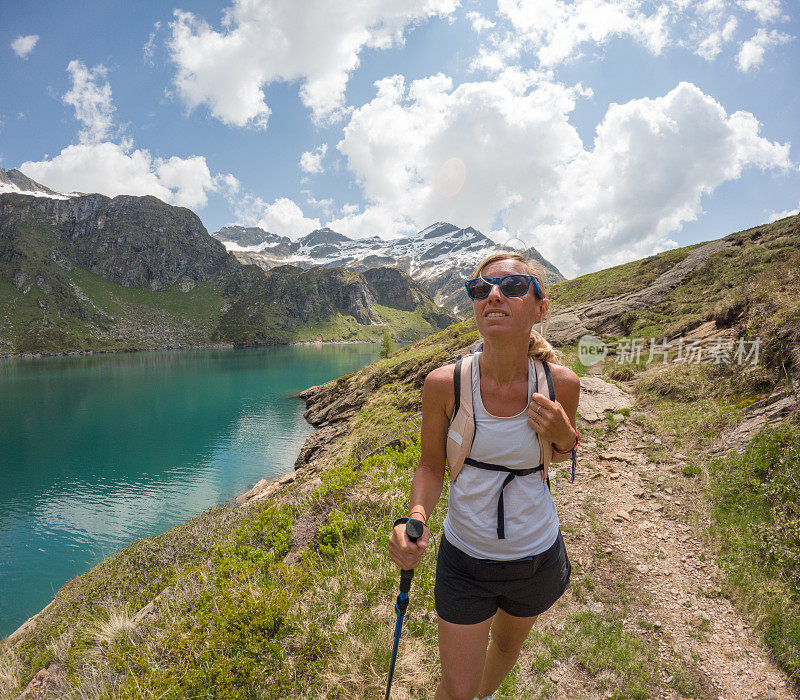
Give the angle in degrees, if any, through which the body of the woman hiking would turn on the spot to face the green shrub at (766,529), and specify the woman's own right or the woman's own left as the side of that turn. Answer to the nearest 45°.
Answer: approximately 135° to the woman's own left

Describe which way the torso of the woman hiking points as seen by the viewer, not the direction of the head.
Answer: toward the camera
